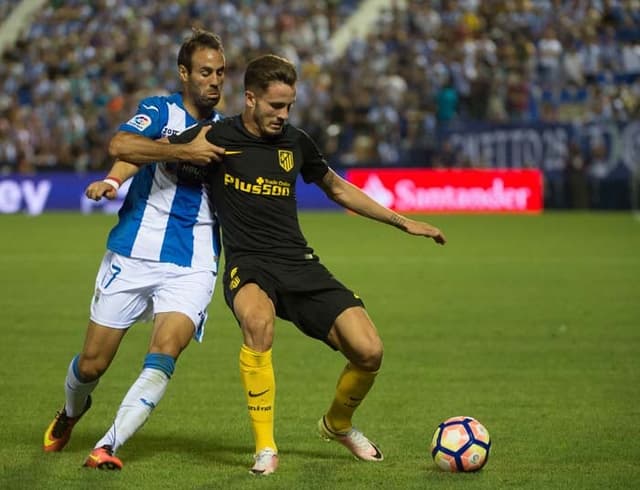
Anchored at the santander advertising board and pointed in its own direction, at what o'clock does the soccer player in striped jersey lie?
The soccer player in striped jersey is roughly at 12 o'clock from the santander advertising board.

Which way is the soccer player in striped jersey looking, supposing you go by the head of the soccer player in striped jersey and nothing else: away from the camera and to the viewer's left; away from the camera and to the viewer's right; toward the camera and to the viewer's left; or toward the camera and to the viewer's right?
toward the camera and to the viewer's right

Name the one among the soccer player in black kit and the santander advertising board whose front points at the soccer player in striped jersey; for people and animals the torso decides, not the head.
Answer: the santander advertising board

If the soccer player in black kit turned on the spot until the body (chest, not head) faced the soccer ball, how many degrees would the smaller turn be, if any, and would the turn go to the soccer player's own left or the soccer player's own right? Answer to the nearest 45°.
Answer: approximately 90° to the soccer player's own left

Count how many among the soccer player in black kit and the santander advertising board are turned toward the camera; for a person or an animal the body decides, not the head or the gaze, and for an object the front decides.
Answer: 2

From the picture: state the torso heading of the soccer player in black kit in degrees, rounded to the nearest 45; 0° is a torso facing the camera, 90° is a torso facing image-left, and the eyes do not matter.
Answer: approximately 0°

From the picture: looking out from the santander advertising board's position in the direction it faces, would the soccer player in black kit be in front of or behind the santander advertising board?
in front

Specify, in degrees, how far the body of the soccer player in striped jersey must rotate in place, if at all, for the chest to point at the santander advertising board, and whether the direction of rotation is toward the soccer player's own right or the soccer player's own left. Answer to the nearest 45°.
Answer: approximately 135° to the soccer player's own left

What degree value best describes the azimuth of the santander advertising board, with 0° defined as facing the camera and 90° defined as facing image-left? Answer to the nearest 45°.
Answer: approximately 0°

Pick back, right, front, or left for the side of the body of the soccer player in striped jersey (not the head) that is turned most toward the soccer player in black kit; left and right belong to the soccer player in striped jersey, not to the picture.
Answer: front

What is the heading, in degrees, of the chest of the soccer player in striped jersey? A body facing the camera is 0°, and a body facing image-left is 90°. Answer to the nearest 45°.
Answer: approximately 315°

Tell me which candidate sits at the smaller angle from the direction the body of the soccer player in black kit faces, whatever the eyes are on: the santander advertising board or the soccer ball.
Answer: the soccer ball
